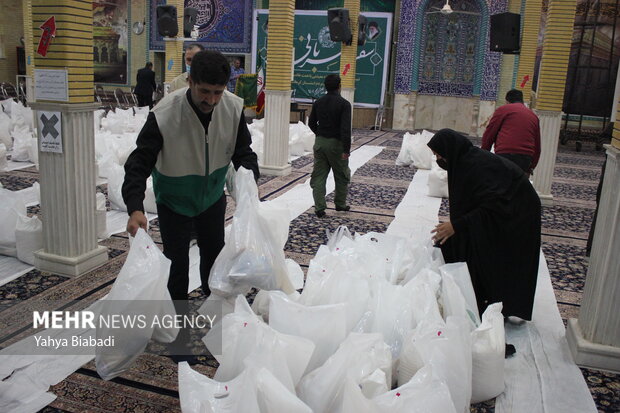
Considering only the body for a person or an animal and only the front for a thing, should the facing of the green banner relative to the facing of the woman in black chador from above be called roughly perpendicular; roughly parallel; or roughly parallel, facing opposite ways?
roughly perpendicular

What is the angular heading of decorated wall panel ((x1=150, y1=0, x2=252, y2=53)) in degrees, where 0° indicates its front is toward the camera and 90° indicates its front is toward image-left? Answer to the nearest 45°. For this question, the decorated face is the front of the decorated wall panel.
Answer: approximately 0°

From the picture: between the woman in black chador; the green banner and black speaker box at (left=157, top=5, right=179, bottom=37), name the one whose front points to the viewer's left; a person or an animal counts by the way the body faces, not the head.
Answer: the woman in black chador

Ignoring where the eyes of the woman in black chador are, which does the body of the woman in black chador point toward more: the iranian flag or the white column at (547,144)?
the iranian flag

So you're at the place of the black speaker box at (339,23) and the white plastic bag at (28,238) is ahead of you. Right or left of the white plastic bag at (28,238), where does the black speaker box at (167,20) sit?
right

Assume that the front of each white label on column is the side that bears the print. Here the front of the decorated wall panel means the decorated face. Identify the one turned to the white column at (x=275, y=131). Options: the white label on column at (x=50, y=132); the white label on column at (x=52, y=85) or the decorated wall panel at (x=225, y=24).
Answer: the decorated wall panel

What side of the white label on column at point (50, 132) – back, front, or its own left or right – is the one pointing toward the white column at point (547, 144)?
left

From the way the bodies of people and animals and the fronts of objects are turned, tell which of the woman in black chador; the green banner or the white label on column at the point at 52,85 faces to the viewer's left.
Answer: the woman in black chador

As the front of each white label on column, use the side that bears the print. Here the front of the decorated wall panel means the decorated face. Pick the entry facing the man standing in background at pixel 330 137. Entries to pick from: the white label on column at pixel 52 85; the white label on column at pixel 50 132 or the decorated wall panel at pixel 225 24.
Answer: the decorated wall panel

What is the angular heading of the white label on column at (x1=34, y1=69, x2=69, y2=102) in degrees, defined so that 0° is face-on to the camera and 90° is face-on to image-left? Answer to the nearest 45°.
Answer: approximately 0°

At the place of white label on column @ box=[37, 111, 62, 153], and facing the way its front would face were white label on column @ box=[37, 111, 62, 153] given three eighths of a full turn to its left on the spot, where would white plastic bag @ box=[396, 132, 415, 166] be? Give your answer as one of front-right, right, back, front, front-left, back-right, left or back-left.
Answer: front
